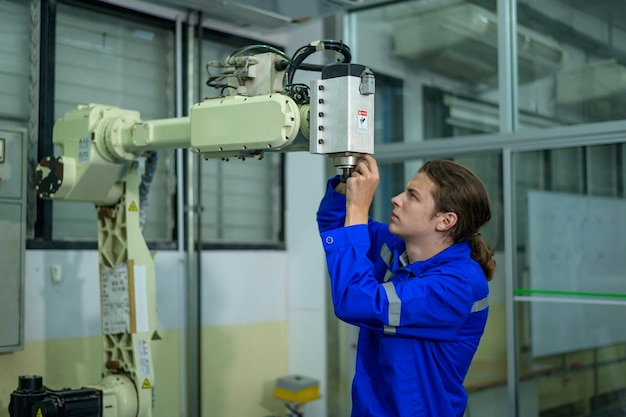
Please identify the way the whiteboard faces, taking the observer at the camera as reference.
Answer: facing the viewer and to the right of the viewer

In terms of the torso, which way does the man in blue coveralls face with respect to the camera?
to the viewer's left

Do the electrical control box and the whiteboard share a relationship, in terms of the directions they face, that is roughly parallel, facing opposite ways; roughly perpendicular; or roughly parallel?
roughly parallel

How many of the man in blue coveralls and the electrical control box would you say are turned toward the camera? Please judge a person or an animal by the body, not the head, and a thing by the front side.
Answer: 1

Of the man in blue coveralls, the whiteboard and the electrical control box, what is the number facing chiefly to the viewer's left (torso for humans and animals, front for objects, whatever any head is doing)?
1

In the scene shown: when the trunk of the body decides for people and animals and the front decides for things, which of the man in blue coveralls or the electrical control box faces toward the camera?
the electrical control box

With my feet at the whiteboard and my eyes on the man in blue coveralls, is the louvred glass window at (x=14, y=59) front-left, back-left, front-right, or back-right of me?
front-right

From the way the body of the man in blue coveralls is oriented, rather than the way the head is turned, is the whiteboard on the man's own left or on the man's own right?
on the man's own right

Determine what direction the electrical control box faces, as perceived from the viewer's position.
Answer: facing the viewer

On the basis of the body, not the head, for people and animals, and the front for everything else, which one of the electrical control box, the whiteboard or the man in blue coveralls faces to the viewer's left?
the man in blue coveralls

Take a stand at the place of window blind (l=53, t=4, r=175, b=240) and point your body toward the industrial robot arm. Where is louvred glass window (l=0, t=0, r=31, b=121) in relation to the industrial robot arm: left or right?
right

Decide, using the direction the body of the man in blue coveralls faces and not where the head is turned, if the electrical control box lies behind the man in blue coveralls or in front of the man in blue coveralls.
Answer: in front

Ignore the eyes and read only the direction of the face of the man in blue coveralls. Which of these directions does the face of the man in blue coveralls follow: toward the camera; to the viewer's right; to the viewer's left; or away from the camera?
to the viewer's left

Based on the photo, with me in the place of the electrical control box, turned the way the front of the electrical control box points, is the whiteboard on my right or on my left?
on my left
